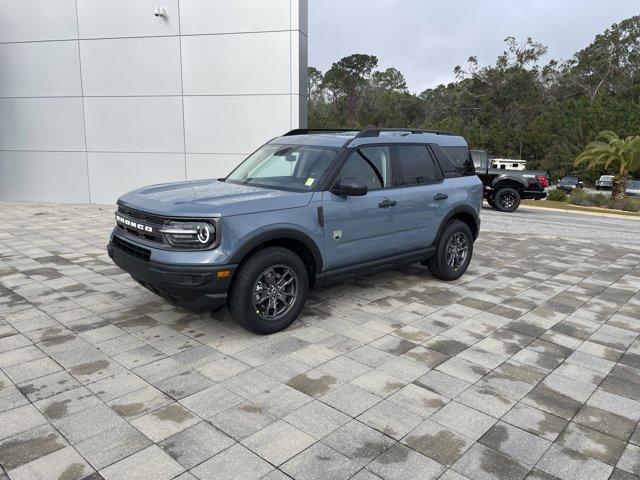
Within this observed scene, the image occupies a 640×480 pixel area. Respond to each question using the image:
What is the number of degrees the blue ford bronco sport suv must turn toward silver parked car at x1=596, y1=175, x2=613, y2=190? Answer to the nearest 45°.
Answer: approximately 180°

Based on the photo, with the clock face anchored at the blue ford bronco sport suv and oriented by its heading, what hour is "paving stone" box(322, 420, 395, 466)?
The paving stone is roughly at 10 o'clock from the blue ford bronco sport suv.

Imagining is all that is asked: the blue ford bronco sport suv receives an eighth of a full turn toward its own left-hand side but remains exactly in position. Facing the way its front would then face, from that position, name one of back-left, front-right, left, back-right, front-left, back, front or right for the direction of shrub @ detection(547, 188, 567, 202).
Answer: back-left

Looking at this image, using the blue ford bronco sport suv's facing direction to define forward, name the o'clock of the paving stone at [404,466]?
The paving stone is roughly at 10 o'clock from the blue ford bronco sport suv.

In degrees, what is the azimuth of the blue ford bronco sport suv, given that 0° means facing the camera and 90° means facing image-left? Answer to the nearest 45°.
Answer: approximately 45°

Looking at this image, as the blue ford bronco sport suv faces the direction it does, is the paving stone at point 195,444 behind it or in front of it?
in front

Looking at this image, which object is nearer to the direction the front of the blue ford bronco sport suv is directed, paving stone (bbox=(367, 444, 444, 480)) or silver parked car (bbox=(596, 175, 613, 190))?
the paving stone

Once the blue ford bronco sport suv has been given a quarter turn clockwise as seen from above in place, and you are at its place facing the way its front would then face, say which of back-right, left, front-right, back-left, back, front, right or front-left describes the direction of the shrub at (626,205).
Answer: right

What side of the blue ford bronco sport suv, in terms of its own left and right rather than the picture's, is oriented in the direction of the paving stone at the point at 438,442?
left

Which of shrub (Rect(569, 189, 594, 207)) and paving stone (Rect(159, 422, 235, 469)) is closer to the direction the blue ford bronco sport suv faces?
the paving stone

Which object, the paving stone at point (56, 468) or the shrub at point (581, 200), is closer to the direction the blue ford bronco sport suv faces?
the paving stone

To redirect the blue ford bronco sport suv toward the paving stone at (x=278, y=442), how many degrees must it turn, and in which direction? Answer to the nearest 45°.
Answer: approximately 45° to its left

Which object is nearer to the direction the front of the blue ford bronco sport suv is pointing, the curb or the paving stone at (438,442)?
the paving stone

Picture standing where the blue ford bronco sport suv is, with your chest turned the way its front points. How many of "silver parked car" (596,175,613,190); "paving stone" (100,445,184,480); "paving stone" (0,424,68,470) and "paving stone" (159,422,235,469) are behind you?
1

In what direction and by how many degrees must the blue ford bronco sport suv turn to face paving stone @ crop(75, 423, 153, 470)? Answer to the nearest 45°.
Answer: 0° — it already faces it

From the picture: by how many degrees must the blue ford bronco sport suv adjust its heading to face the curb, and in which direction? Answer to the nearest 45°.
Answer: approximately 180°

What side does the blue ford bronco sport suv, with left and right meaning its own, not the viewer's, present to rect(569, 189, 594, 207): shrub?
back

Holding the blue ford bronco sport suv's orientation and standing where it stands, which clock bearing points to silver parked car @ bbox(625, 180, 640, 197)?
The silver parked car is roughly at 6 o'clock from the blue ford bronco sport suv.

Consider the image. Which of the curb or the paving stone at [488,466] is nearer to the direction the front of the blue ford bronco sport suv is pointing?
the paving stone
